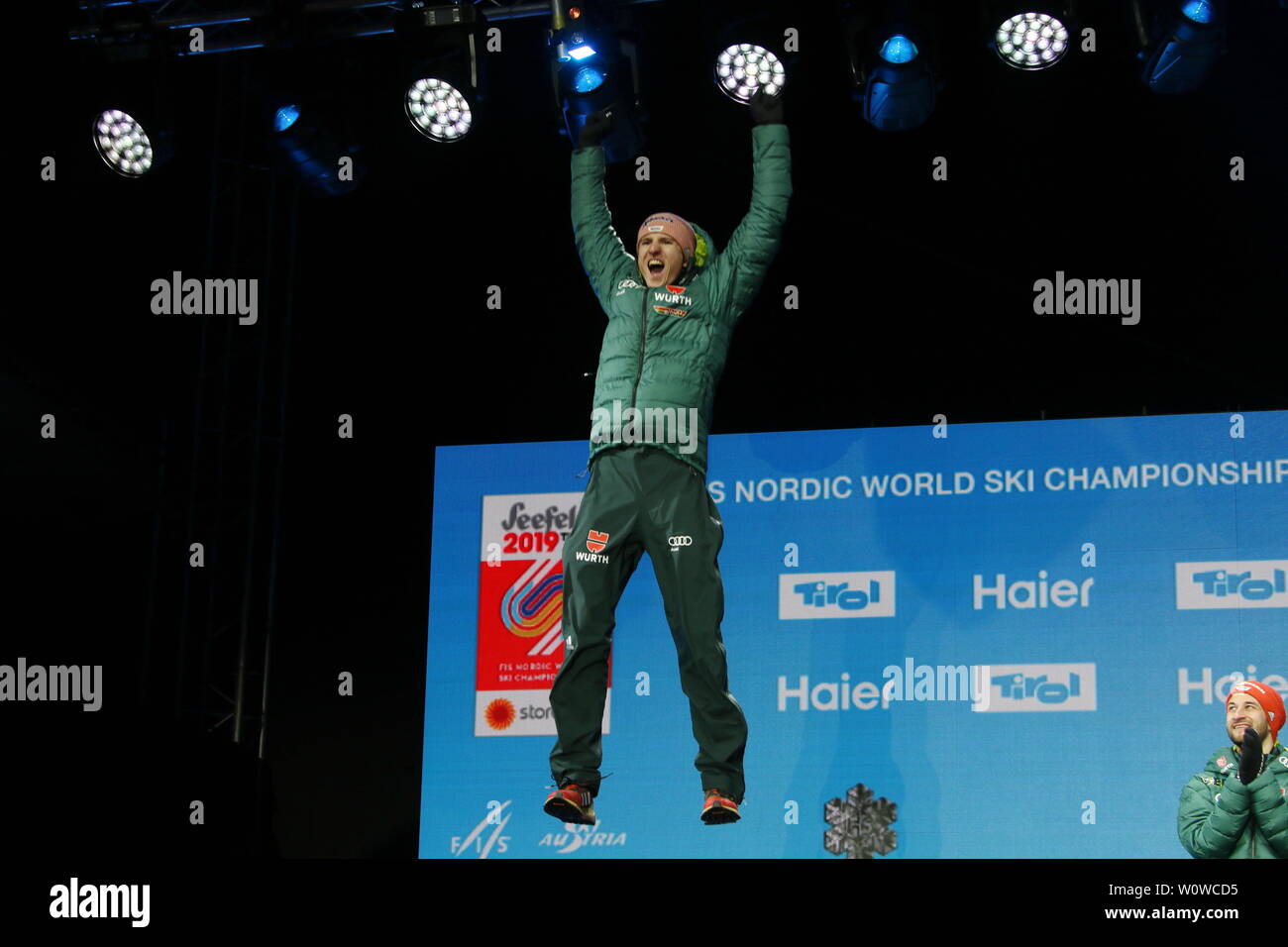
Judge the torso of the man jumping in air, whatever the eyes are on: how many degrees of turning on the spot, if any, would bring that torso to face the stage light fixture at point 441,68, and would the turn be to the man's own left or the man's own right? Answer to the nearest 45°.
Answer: approximately 135° to the man's own right

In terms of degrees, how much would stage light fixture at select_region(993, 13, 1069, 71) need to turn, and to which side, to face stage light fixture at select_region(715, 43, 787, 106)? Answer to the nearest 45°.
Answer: approximately 90° to its right

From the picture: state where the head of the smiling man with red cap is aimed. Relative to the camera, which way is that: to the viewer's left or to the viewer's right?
to the viewer's left

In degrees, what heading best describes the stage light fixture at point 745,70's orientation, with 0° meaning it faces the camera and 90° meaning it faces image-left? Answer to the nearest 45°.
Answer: approximately 0°

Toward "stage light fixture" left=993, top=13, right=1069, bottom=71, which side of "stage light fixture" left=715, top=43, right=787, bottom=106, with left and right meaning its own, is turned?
left

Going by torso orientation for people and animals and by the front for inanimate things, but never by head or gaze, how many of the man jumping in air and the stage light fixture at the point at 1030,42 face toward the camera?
2
